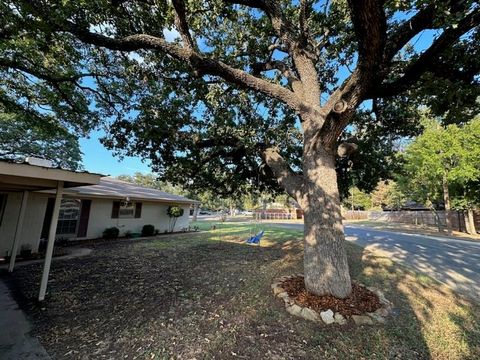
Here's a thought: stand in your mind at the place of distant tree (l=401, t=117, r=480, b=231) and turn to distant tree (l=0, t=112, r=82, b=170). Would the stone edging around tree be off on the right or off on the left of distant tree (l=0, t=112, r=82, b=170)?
left

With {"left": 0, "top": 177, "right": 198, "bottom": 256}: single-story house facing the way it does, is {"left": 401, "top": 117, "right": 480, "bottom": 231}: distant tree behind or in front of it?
in front

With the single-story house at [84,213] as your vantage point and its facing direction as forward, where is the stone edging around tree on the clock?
The stone edging around tree is roughly at 1 o'clock from the single-story house.

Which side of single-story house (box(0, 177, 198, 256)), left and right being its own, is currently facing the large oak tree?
front

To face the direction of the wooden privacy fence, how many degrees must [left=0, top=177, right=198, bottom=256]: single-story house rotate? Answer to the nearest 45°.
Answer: approximately 45° to its left

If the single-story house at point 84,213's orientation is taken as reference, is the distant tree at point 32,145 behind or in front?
behind
